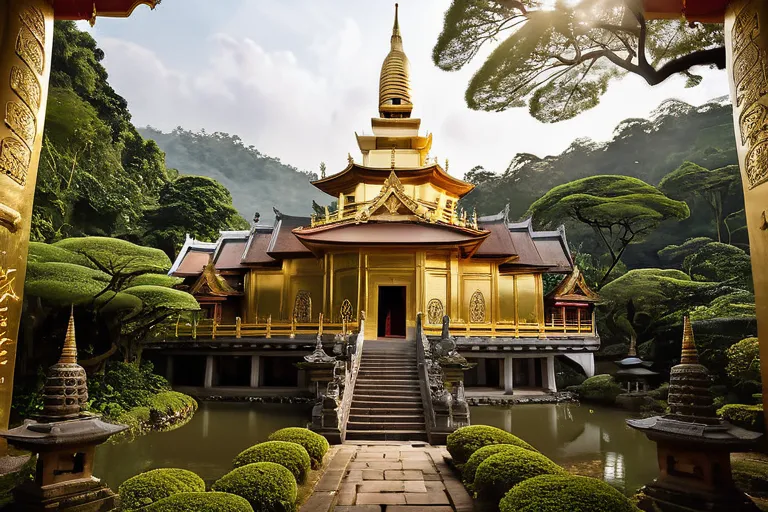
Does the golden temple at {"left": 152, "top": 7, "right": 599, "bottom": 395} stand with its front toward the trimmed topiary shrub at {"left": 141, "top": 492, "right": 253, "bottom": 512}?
yes

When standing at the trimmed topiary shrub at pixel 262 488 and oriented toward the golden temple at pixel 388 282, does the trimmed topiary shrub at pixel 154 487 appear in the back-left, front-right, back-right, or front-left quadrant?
back-left

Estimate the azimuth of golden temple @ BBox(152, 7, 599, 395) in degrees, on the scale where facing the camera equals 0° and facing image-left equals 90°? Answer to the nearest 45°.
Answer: approximately 0°

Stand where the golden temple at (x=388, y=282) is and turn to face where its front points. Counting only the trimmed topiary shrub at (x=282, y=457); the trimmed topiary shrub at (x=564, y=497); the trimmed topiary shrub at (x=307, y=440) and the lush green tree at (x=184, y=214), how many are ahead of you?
3

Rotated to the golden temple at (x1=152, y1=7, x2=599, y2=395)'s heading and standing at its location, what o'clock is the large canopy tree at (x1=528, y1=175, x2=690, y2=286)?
The large canopy tree is roughly at 8 o'clock from the golden temple.

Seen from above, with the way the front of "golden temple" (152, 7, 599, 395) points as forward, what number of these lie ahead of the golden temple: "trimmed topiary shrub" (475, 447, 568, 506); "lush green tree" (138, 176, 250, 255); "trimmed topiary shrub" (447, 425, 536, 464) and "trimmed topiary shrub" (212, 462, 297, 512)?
3

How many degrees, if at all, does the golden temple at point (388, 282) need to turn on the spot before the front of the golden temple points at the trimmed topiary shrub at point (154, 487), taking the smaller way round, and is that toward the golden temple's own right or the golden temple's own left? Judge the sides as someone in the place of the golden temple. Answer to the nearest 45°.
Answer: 0° — it already faces it

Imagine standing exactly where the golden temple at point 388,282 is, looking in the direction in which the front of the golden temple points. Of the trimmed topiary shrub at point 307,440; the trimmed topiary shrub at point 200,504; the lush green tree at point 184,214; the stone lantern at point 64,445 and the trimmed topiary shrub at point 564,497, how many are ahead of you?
4

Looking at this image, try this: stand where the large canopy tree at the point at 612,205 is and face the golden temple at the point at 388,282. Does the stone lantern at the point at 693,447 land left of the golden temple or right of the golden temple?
left

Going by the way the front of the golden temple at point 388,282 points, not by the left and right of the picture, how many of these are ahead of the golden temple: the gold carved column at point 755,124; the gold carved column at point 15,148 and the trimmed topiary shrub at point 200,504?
3

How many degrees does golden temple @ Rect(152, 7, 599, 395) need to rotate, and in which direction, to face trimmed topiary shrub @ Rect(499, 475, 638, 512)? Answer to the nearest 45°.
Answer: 0° — it already faces it

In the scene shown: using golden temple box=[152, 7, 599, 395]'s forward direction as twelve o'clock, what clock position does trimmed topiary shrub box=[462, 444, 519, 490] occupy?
The trimmed topiary shrub is roughly at 12 o'clock from the golden temple.
